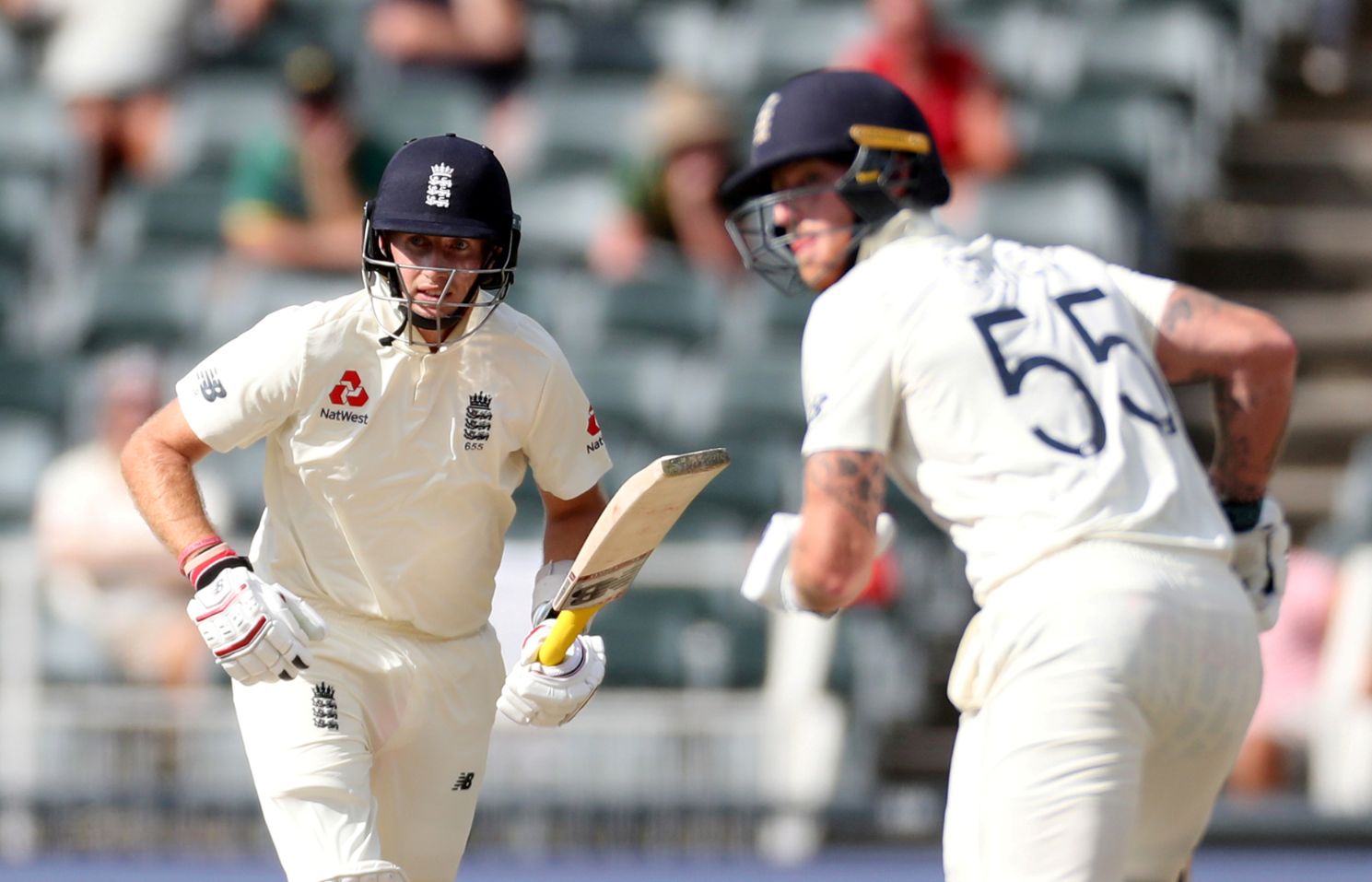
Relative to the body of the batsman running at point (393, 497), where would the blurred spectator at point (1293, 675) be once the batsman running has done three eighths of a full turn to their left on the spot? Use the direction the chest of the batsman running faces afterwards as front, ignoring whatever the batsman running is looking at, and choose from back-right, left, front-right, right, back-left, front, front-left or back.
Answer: front

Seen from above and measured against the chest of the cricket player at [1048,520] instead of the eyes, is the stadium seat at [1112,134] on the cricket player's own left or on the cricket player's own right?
on the cricket player's own right

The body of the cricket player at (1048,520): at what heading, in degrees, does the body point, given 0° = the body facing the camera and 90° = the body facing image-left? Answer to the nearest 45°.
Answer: approximately 135°

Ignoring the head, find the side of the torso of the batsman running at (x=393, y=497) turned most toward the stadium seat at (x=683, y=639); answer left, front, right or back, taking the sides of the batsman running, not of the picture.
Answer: back

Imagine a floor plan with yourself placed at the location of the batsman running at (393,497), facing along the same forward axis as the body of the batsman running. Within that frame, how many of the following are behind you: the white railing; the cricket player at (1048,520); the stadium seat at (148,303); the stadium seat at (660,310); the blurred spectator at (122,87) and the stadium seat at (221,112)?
5

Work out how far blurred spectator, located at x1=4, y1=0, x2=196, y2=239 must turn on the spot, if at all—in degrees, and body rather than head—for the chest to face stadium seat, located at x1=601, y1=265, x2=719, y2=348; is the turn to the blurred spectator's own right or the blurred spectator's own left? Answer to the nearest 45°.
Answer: approximately 45° to the blurred spectator's own left

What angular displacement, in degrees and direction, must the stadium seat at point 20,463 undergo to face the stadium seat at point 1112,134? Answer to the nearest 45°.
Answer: approximately 90° to its left

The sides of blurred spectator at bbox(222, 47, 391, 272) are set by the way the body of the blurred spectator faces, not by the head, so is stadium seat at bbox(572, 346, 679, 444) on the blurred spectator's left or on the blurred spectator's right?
on the blurred spectator's left

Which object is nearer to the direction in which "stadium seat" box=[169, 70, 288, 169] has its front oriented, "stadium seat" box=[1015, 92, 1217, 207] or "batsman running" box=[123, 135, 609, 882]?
the batsman running

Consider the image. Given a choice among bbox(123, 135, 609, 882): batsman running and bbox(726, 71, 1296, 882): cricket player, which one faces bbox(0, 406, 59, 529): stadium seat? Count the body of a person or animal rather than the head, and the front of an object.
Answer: the cricket player

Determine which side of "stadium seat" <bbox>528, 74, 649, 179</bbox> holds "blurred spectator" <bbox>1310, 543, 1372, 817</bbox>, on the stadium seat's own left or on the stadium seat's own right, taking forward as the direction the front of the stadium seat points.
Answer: on the stadium seat's own left
